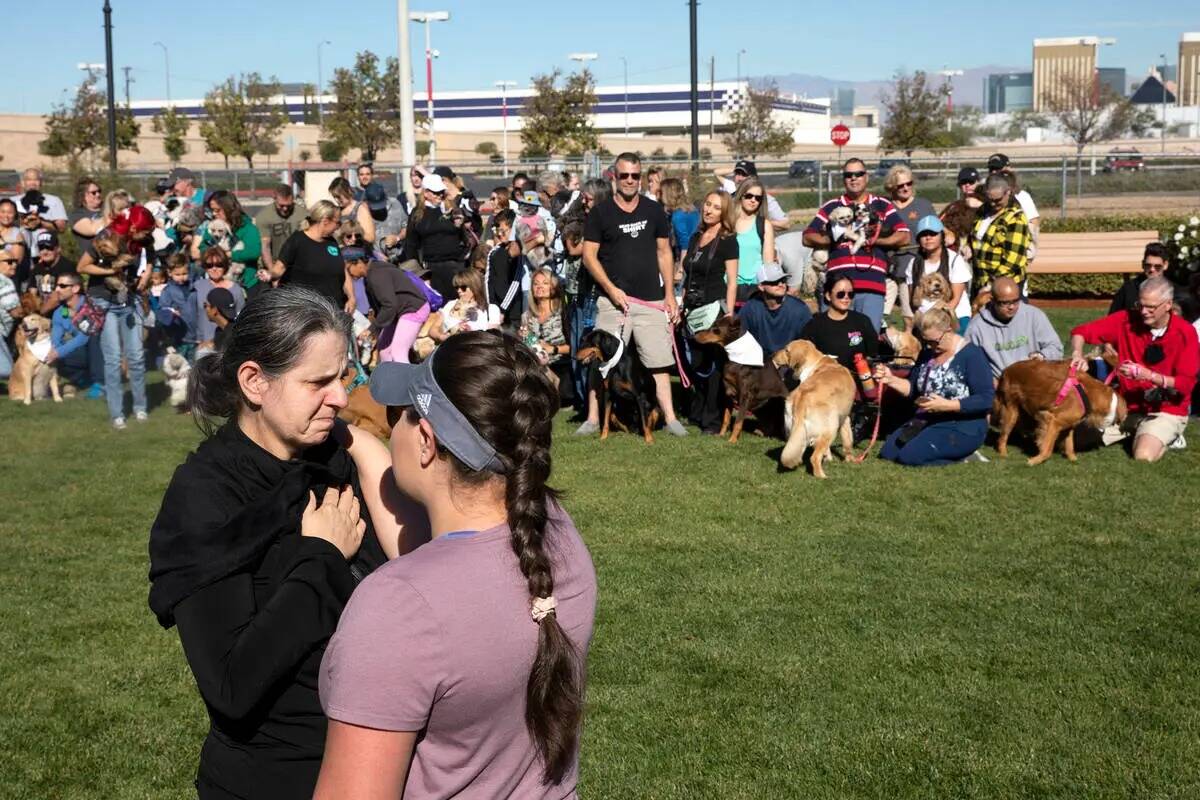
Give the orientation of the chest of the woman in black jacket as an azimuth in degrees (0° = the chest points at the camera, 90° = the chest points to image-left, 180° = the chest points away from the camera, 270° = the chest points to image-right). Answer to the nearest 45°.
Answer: approximately 270°

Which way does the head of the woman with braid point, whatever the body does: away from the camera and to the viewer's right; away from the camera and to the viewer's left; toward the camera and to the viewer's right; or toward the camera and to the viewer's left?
away from the camera and to the viewer's left

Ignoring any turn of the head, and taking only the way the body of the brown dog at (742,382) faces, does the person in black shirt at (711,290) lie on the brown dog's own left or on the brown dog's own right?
on the brown dog's own right

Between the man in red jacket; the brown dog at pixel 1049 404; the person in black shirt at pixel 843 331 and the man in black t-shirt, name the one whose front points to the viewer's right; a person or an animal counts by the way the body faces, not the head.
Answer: the brown dog

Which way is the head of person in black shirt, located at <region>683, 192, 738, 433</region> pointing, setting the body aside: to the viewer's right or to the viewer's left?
to the viewer's left

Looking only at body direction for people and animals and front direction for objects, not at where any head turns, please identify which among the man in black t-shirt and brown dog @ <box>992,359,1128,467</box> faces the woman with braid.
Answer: the man in black t-shirt

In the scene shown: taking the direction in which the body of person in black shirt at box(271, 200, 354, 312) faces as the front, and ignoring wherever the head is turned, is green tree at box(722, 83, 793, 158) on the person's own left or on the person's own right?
on the person's own left

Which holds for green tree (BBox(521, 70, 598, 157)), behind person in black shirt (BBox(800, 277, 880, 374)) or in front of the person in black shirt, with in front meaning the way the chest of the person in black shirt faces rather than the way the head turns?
behind

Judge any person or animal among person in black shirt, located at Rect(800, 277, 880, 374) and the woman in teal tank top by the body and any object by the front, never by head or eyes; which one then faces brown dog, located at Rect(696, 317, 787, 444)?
the woman in teal tank top
